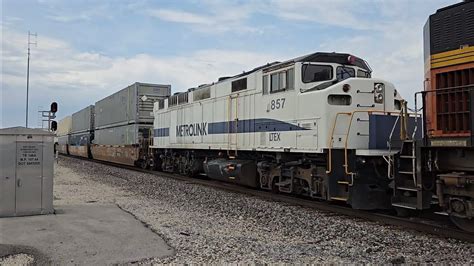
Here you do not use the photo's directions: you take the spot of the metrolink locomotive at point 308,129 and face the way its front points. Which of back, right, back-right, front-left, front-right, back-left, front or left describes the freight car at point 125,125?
back

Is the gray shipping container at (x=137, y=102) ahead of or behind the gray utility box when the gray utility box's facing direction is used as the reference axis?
behind

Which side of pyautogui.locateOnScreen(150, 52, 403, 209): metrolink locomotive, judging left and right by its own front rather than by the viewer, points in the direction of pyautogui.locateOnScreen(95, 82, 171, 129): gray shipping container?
back

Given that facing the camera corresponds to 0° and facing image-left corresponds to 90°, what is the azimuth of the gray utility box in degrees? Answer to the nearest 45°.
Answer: approximately 0°

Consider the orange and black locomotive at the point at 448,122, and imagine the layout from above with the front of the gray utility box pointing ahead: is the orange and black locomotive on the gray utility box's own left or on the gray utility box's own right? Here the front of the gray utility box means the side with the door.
on the gray utility box's own left

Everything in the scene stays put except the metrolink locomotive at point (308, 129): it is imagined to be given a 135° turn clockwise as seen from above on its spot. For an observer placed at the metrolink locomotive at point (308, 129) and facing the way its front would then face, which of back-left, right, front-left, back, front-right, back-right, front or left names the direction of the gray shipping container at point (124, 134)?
front-right

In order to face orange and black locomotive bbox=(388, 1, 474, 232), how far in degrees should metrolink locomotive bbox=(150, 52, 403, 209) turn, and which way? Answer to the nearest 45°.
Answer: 0° — it already faces it

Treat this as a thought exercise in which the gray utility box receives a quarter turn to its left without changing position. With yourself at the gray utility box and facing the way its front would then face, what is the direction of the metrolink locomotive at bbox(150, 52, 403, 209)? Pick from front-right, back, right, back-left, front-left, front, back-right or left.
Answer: front

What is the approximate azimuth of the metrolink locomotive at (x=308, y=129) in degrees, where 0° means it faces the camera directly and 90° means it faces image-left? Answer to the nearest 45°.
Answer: approximately 315°

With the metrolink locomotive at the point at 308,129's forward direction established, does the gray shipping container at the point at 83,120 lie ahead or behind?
behind
